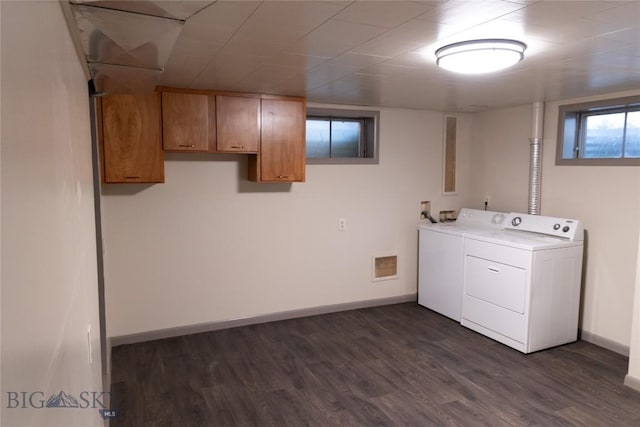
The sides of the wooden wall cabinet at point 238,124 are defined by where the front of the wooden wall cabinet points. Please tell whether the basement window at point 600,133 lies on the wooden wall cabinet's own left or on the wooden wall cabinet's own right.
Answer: on the wooden wall cabinet's own left

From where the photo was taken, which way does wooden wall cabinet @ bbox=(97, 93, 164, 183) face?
toward the camera

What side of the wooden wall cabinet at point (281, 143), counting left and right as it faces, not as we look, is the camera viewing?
front

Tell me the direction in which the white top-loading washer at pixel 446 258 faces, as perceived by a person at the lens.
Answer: facing the viewer and to the left of the viewer

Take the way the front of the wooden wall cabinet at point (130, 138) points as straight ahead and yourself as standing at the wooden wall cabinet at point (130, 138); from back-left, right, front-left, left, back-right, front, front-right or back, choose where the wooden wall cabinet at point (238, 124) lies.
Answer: left

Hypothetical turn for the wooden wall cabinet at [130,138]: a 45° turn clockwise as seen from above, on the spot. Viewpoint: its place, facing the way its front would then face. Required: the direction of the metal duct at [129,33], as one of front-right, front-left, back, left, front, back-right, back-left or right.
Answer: front-left

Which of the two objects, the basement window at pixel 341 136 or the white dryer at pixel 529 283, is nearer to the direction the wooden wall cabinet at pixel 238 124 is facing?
the white dryer

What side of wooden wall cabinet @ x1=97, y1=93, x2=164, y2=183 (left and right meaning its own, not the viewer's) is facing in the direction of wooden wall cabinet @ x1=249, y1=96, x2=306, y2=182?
left

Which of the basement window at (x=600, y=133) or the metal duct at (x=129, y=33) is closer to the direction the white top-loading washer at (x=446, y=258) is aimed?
the metal duct

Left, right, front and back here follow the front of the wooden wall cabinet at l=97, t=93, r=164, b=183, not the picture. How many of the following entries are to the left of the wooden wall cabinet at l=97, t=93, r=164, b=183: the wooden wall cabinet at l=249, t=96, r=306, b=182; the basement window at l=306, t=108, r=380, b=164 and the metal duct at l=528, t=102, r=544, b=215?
3

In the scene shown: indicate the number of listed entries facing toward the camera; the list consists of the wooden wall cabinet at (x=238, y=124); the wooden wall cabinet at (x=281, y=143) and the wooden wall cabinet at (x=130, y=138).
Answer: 3

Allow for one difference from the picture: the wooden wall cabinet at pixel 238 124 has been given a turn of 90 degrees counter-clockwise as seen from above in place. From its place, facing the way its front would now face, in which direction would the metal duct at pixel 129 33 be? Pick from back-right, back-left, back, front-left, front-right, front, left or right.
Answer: right
